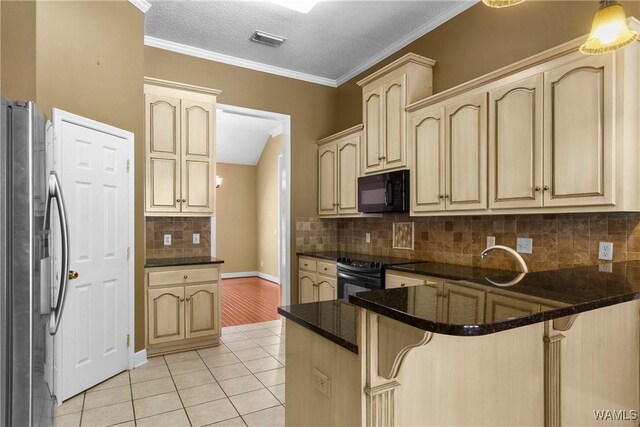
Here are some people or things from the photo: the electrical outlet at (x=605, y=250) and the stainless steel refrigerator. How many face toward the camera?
1

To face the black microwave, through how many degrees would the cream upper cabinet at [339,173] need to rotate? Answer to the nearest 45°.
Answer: approximately 90° to its left

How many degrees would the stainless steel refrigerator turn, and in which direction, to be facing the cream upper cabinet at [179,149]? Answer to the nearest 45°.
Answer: approximately 45° to its left

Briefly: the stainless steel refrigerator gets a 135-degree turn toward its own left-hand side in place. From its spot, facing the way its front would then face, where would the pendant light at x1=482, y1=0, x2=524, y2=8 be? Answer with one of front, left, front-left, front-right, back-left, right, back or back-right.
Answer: back

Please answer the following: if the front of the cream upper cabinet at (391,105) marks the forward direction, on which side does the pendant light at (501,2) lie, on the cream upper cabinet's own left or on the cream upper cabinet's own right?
on the cream upper cabinet's own left

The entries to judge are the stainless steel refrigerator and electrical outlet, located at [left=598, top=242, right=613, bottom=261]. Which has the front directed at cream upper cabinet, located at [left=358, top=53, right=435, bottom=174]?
the stainless steel refrigerator

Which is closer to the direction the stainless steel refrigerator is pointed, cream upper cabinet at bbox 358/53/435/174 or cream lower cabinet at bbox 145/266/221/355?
the cream upper cabinet

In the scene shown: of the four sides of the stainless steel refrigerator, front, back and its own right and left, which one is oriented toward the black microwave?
front

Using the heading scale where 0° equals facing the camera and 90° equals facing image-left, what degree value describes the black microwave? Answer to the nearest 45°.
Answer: approximately 45°

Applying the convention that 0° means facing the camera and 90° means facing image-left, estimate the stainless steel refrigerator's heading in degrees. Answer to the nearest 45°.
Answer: approximately 270°
